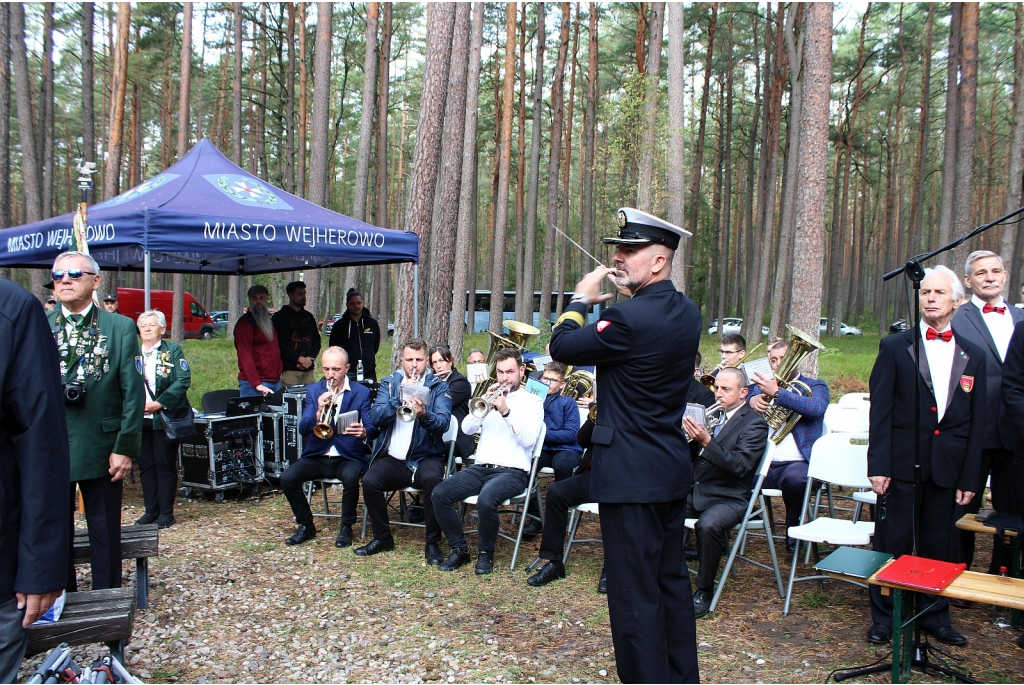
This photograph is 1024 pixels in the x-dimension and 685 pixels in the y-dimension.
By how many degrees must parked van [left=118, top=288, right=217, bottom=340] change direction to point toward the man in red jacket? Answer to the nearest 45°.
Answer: approximately 90° to its right

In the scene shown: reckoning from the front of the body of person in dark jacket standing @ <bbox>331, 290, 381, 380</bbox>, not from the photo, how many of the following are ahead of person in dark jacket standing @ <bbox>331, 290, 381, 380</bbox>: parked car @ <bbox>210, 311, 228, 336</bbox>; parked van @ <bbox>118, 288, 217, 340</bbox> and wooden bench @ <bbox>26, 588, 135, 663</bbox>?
1

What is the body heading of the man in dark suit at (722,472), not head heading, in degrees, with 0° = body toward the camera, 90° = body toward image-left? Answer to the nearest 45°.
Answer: approximately 45°

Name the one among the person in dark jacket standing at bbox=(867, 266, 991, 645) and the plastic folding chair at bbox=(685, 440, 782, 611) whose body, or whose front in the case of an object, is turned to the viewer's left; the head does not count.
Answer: the plastic folding chair

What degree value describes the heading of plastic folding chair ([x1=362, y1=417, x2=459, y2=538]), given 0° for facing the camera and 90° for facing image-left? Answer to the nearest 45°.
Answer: approximately 45°

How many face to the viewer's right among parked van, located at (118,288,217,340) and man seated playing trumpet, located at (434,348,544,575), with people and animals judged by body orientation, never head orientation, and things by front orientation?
1

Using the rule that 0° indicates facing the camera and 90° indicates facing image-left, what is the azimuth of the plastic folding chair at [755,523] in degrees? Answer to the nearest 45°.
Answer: approximately 90°

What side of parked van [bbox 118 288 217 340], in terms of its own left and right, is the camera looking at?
right

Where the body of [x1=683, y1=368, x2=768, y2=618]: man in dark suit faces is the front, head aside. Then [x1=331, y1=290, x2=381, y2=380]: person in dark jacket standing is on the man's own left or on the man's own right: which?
on the man's own right

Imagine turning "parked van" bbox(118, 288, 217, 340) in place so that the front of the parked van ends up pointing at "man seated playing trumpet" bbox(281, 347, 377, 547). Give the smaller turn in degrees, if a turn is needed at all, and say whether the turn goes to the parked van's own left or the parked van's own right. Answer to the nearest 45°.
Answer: approximately 90° to the parked van's own right

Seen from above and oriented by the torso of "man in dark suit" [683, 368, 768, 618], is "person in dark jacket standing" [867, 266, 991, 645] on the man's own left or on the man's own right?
on the man's own left

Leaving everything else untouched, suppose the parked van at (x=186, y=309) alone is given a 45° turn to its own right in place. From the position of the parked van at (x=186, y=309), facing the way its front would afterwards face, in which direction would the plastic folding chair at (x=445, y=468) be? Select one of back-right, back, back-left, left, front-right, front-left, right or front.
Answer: front-right

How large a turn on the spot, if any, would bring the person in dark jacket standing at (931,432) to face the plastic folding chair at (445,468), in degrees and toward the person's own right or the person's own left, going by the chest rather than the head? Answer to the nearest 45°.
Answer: approximately 90° to the person's own right
